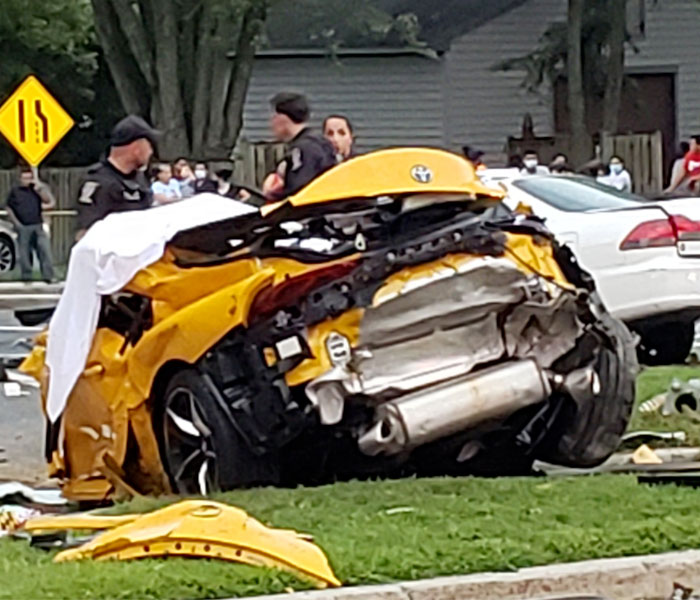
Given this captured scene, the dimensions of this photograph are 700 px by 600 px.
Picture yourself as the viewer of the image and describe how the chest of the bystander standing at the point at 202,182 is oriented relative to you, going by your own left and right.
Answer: facing the viewer

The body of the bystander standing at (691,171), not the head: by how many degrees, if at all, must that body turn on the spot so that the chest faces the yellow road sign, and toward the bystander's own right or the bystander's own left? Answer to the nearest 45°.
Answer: approximately 45° to the bystander's own right

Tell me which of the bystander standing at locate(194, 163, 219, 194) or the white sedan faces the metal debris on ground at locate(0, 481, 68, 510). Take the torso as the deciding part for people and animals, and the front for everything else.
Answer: the bystander standing

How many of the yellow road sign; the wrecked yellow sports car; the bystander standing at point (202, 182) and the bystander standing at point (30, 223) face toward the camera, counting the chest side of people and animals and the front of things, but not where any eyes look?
3

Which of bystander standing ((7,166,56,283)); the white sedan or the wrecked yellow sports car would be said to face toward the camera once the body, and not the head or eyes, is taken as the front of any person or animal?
the bystander standing

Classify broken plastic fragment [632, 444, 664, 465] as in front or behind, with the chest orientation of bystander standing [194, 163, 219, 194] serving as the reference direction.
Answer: in front

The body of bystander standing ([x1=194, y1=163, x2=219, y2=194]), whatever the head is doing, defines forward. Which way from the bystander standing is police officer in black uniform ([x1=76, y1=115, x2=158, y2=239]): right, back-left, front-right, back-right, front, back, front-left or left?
front

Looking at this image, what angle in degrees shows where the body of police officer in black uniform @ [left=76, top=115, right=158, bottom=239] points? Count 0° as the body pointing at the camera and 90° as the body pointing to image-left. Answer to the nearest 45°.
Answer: approximately 315°

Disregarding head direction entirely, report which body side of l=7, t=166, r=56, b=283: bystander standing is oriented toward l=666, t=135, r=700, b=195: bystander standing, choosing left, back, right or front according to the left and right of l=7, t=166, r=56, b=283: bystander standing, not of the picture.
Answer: left

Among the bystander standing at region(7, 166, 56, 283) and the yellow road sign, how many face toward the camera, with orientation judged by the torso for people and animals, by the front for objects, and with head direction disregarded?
2

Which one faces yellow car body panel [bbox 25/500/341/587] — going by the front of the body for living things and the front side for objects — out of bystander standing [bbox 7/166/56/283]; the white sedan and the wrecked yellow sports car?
the bystander standing

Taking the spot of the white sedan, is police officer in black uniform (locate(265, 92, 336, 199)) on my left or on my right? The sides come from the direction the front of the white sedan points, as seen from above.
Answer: on my left

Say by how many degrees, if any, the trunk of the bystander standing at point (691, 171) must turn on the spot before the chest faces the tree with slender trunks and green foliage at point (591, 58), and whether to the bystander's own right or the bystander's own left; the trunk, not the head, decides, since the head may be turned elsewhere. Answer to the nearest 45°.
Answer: approximately 135° to the bystander's own right

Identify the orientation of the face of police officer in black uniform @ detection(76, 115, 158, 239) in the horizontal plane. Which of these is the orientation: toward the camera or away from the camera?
toward the camera

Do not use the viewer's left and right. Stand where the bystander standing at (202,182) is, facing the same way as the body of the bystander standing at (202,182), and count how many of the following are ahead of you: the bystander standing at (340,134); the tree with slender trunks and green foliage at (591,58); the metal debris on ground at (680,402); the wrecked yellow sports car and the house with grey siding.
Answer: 3

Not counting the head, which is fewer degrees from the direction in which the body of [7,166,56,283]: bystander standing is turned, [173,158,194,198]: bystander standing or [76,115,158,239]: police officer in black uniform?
the police officer in black uniform
